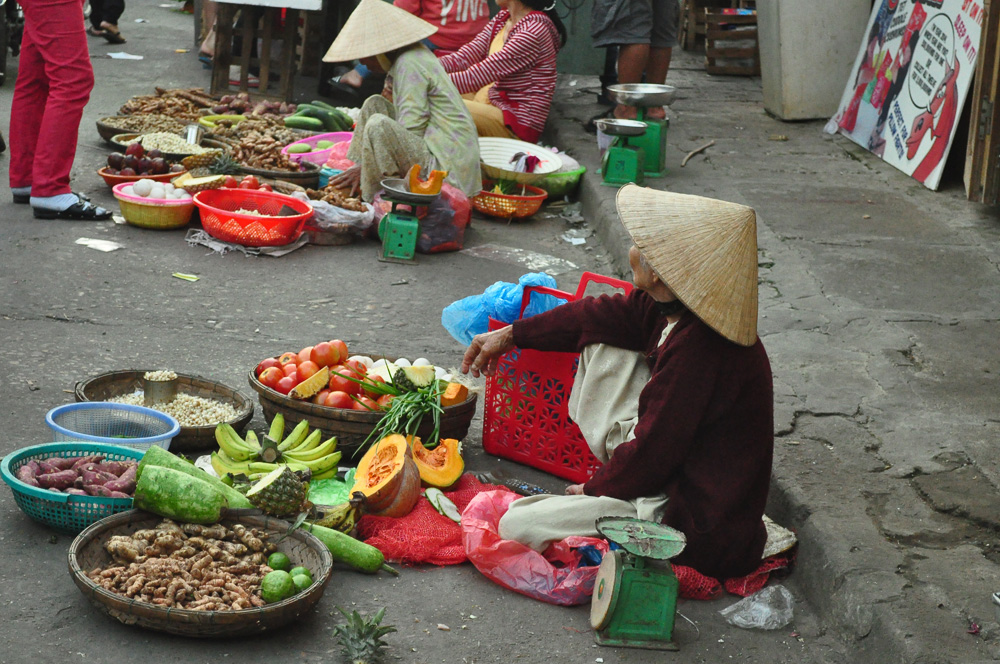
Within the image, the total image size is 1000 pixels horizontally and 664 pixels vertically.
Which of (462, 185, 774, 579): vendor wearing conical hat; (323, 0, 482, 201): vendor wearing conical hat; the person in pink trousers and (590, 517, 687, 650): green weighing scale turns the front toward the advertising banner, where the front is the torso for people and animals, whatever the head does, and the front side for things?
the person in pink trousers

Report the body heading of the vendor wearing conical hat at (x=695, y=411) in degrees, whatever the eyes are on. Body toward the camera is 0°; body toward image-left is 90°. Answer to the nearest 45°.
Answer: approximately 90°

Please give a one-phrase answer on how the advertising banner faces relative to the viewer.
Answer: facing the viewer and to the left of the viewer

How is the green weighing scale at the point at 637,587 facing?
to the viewer's left

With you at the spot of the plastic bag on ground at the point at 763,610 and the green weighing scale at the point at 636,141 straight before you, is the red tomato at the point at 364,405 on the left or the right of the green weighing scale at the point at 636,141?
left

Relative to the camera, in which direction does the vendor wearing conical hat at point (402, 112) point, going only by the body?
to the viewer's left

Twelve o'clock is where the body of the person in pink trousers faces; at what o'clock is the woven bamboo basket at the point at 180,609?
The woven bamboo basket is roughly at 3 o'clock from the person in pink trousers.

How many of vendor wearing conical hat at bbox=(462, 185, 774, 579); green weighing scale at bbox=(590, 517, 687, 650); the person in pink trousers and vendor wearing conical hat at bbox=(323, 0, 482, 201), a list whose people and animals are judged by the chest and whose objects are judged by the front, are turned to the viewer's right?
1

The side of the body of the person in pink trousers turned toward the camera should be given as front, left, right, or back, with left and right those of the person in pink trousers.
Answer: right

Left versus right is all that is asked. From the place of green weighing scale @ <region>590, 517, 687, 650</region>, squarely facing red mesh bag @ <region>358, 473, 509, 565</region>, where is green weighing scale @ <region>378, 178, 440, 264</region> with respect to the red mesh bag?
right

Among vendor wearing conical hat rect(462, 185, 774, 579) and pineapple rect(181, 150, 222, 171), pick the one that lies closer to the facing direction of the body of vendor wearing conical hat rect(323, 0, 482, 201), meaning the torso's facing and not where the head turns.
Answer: the pineapple

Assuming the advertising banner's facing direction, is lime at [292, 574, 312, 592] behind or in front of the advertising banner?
in front

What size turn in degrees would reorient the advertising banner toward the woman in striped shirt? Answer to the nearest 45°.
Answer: approximately 45° to its right

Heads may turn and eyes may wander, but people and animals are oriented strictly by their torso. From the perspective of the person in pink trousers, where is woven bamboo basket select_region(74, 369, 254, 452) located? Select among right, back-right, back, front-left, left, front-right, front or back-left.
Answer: right
